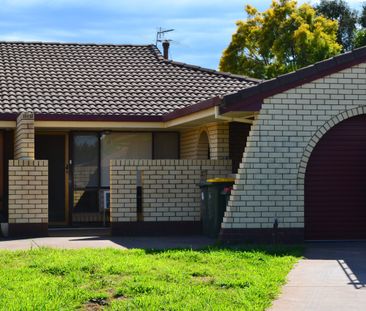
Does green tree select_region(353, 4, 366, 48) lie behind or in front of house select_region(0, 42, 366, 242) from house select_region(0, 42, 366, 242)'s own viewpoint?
behind

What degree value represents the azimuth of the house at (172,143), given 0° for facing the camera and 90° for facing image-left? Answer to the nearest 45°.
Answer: approximately 0°

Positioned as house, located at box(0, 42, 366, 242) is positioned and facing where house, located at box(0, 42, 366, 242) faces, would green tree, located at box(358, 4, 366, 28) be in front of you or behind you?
behind

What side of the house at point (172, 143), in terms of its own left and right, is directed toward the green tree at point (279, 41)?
back
